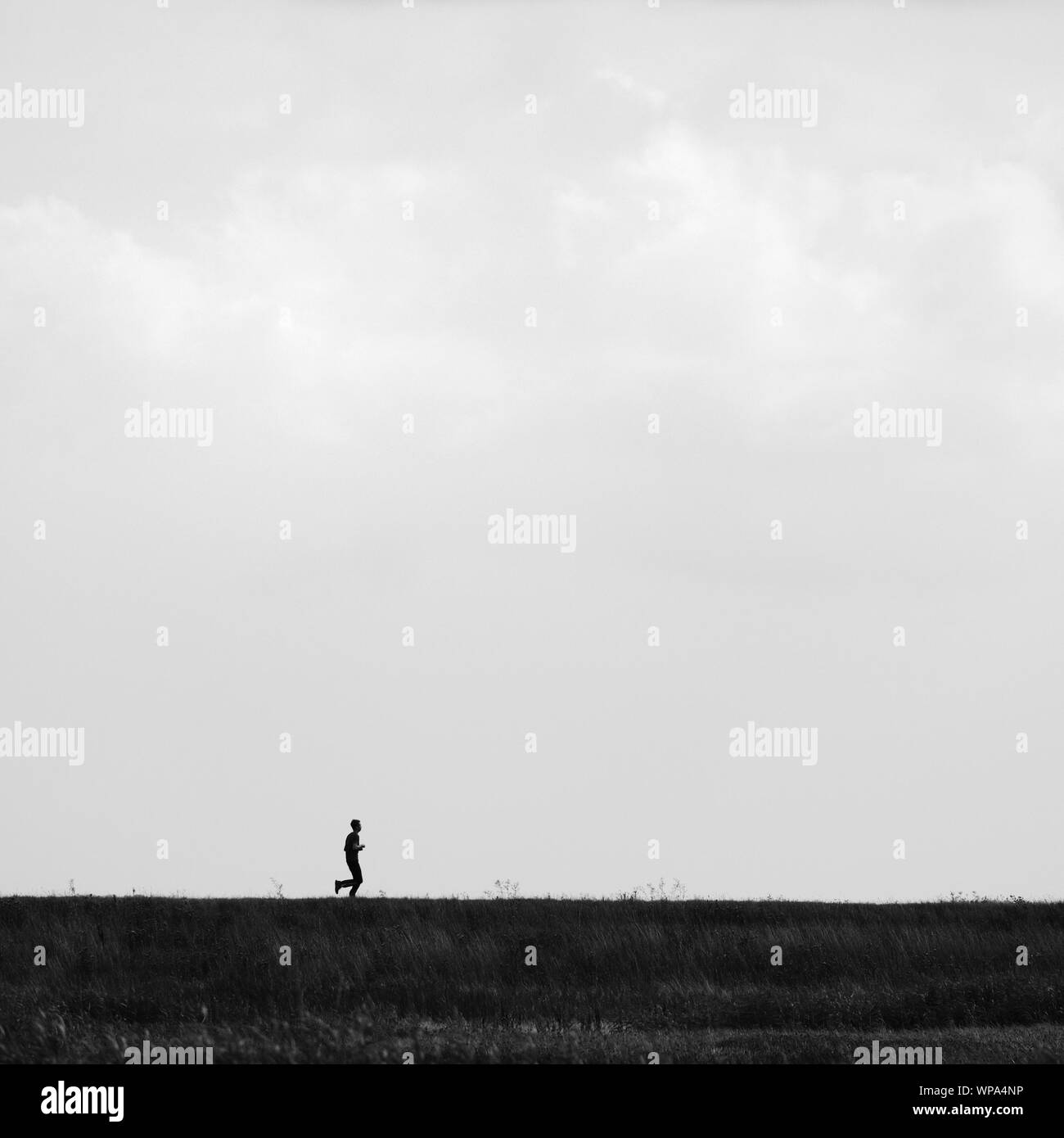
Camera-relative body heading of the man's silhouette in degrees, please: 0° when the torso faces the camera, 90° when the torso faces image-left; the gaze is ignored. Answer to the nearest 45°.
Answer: approximately 270°
